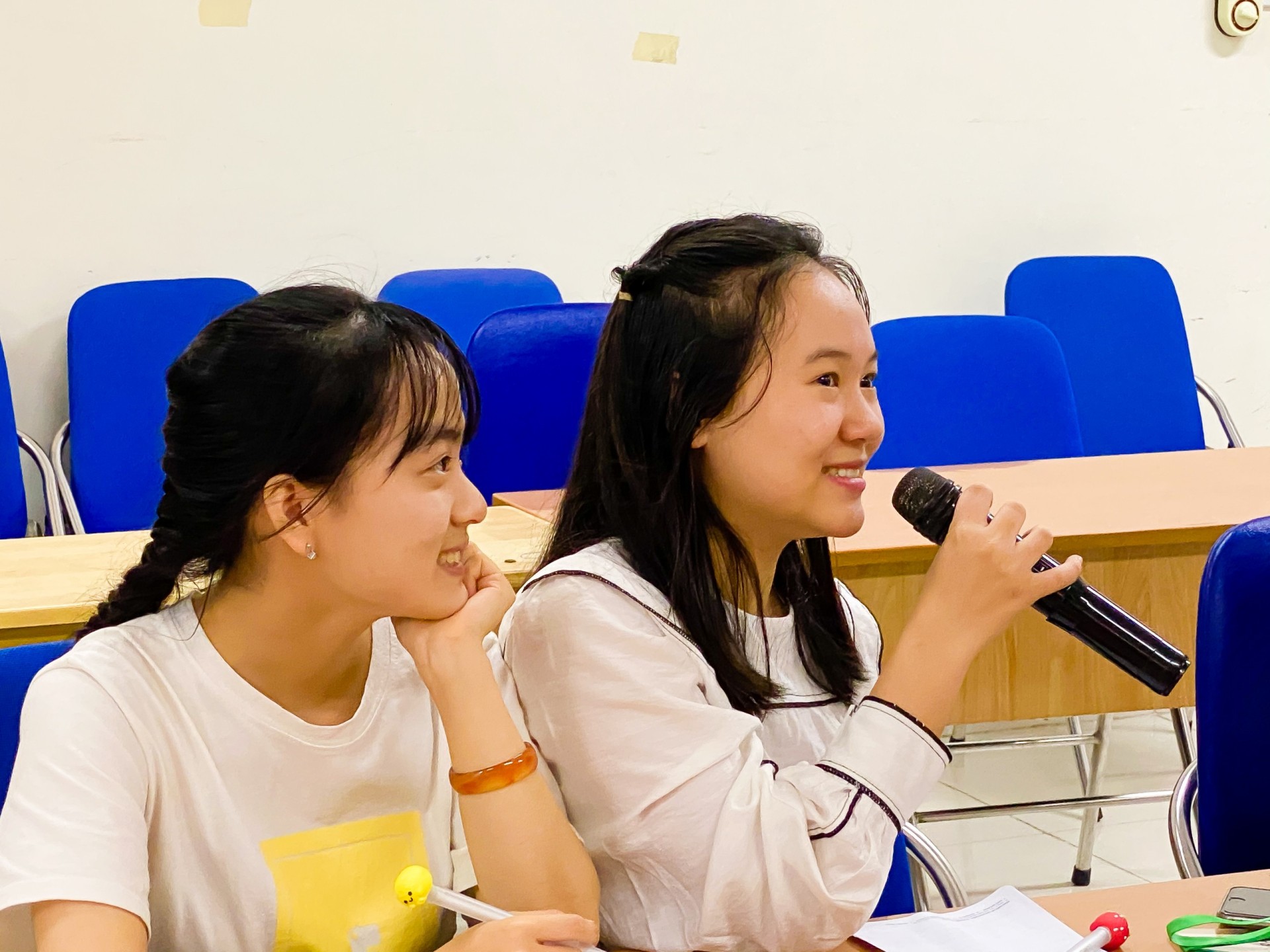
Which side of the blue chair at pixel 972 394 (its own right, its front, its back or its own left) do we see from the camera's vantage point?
front

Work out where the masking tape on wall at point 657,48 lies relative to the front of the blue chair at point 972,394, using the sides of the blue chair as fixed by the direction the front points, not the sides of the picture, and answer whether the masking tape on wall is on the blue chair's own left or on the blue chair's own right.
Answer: on the blue chair's own right

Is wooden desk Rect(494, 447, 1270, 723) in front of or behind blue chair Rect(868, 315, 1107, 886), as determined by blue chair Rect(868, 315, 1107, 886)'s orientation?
in front

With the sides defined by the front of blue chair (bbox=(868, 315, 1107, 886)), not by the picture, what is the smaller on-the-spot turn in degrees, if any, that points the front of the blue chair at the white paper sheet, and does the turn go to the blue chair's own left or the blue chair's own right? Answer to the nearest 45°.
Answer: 0° — it already faces it

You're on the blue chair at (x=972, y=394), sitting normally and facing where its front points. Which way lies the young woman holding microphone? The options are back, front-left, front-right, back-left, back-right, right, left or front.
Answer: front

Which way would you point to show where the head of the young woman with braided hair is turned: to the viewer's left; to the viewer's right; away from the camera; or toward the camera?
to the viewer's right

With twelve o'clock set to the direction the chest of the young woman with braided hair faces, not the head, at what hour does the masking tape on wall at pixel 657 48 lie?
The masking tape on wall is roughly at 8 o'clock from the young woman with braided hair.

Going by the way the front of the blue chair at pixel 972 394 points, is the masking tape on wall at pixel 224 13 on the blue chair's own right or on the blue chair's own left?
on the blue chair's own right

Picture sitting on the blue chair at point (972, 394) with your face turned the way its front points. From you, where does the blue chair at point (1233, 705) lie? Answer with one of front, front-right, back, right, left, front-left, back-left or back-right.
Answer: front

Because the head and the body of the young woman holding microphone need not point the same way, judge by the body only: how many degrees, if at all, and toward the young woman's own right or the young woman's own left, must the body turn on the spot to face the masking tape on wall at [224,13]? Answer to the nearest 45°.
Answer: approximately 180°

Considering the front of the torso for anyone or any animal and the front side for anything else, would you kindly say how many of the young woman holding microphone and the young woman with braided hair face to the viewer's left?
0

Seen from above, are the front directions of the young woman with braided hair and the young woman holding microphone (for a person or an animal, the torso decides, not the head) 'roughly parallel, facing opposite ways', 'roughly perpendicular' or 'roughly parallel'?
roughly parallel

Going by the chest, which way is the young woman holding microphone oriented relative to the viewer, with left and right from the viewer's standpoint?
facing the viewer and to the right of the viewer
